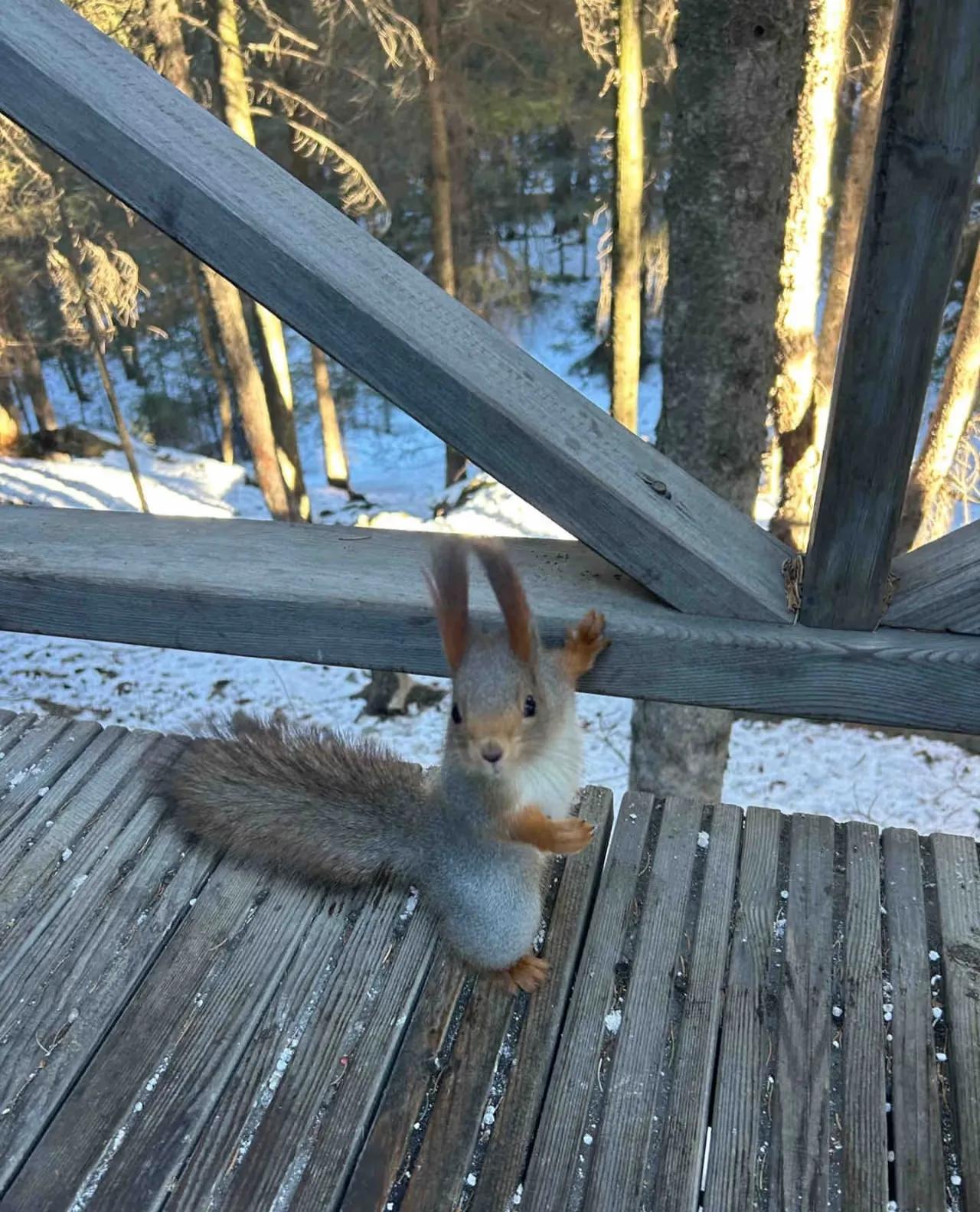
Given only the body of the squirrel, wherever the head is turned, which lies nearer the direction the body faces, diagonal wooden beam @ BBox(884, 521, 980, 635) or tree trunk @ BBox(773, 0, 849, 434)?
the diagonal wooden beam

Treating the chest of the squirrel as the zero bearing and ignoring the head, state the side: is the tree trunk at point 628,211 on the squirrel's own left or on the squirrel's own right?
on the squirrel's own left

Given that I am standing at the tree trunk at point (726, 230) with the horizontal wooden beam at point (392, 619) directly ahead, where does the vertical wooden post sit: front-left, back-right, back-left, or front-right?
front-left

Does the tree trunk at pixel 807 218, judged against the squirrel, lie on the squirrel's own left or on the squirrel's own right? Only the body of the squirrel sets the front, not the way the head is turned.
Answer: on the squirrel's own left
